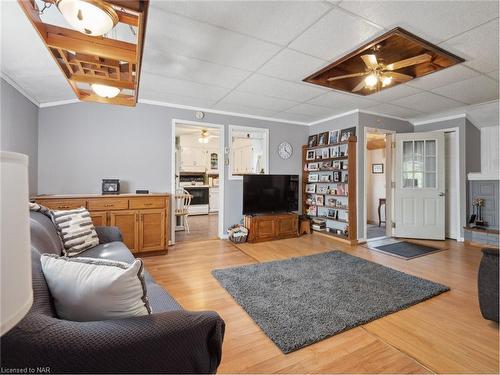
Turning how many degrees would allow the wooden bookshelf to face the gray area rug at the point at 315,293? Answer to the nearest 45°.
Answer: approximately 45° to its left

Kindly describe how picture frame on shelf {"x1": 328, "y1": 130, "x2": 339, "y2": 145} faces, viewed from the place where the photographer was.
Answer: facing the viewer and to the left of the viewer

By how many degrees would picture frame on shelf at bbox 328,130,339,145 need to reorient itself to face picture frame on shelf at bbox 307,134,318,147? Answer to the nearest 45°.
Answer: approximately 90° to its right

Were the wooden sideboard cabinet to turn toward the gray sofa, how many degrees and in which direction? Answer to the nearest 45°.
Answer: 0° — it already faces it

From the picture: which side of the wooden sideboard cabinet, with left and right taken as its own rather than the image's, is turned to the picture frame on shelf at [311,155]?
left

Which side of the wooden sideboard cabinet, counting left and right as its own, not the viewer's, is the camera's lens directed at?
front

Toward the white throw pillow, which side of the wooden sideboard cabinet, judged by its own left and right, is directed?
front

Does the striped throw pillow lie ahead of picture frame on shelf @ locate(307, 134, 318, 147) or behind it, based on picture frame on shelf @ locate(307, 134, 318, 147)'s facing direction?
ahead
